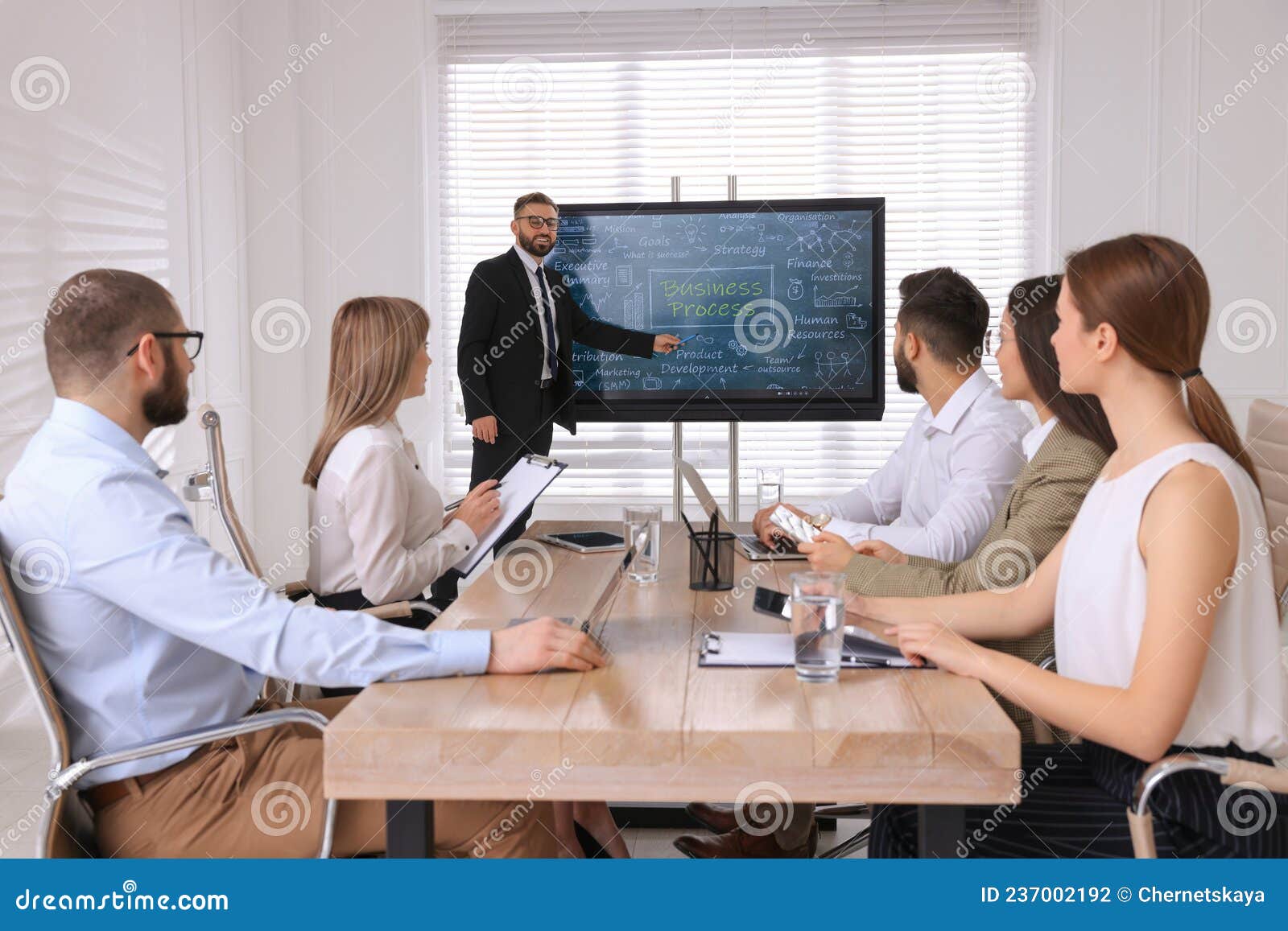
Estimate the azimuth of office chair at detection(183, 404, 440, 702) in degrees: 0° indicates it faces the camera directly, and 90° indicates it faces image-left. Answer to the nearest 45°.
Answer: approximately 270°

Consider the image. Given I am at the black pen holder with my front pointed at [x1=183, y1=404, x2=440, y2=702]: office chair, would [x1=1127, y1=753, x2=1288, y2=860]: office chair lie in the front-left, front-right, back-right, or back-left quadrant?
back-left

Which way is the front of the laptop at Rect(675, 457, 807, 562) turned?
to the viewer's right

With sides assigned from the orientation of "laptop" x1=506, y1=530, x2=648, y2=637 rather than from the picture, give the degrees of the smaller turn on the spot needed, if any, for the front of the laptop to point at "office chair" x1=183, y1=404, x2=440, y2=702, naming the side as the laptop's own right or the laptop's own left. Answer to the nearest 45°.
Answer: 0° — it already faces it

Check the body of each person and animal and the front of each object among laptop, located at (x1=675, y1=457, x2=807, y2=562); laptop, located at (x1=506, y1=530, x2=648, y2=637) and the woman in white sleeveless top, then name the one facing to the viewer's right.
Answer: laptop, located at (x1=675, y1=457, x2=807, y2=562)

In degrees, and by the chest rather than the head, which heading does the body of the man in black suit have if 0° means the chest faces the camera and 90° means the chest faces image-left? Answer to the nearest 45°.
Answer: approximately 315°

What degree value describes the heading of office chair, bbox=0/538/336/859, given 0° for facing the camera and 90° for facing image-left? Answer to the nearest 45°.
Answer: approximately 270°

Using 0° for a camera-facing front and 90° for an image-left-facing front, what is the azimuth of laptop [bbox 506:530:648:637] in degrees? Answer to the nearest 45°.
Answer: approximately 90°

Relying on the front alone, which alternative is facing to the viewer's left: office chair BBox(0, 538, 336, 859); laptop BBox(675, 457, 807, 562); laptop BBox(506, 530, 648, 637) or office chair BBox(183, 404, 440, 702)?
laptop BBox(506, 530, 648, 637)

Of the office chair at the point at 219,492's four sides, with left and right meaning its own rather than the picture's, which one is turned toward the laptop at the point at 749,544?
front

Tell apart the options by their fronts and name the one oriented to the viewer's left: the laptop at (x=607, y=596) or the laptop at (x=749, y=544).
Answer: the laptop at (x=607, y=596)

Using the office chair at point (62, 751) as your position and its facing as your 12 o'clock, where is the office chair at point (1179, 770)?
the office chair at point (1179, 770) is roughly at 1 o'clock from the office chair at point (62, 751).

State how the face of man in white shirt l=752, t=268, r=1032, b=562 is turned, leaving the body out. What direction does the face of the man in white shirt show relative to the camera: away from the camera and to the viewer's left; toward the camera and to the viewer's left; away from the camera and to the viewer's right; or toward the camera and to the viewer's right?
away from the camera and to the viewer's left
